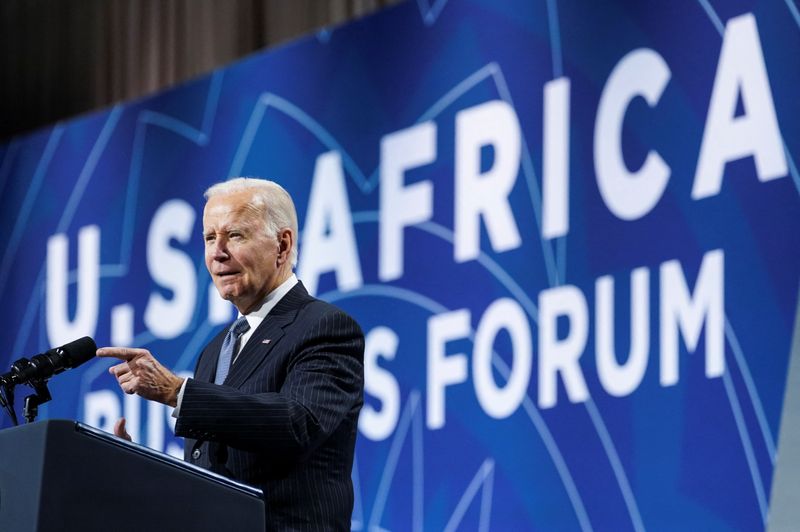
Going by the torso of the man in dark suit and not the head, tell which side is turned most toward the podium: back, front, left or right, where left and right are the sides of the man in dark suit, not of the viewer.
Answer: front

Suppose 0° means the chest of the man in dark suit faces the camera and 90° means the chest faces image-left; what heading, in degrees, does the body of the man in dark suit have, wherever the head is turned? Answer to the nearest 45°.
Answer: approximately 45°

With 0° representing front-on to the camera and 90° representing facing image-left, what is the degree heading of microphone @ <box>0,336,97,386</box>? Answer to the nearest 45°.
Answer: approximately 270°

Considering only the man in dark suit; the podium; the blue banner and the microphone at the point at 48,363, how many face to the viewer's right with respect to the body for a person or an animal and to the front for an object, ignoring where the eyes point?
1

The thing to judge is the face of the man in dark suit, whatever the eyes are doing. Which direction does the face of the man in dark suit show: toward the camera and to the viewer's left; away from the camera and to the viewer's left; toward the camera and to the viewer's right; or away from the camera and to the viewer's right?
toward the camera and to the viewer's left

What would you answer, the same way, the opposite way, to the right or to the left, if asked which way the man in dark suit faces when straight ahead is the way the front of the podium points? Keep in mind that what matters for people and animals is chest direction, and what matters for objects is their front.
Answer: the same way

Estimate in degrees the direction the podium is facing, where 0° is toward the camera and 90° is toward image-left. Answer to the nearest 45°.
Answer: approximately 45°

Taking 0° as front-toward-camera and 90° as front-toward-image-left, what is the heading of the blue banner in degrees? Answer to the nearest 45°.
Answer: approximately 45°

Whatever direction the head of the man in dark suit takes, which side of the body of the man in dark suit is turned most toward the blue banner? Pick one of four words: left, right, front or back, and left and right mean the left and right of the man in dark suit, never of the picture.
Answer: back

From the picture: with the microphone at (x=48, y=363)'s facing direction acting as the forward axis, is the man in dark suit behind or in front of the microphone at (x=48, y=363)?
in front

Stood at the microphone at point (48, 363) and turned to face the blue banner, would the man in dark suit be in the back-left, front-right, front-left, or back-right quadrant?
front-right

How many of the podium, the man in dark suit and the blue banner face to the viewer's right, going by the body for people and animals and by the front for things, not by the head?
0

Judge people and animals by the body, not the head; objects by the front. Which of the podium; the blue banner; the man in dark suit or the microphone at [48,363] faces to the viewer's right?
the microphone
